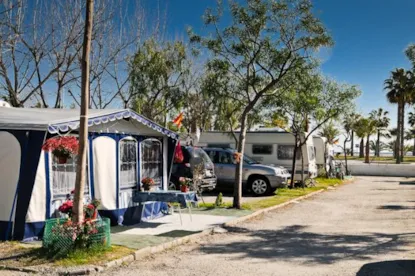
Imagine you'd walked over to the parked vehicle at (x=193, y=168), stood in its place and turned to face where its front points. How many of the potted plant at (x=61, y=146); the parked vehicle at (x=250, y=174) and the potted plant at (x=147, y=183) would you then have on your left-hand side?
1

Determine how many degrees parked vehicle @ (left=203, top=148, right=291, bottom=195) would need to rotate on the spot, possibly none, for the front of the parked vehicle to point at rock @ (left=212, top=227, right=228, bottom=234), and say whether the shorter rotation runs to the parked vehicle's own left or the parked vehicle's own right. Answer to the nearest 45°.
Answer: approximately 45° to the parked vehicle's own right

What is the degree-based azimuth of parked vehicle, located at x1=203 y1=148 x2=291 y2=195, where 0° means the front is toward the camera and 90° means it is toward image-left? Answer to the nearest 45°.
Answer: approximately 315°
